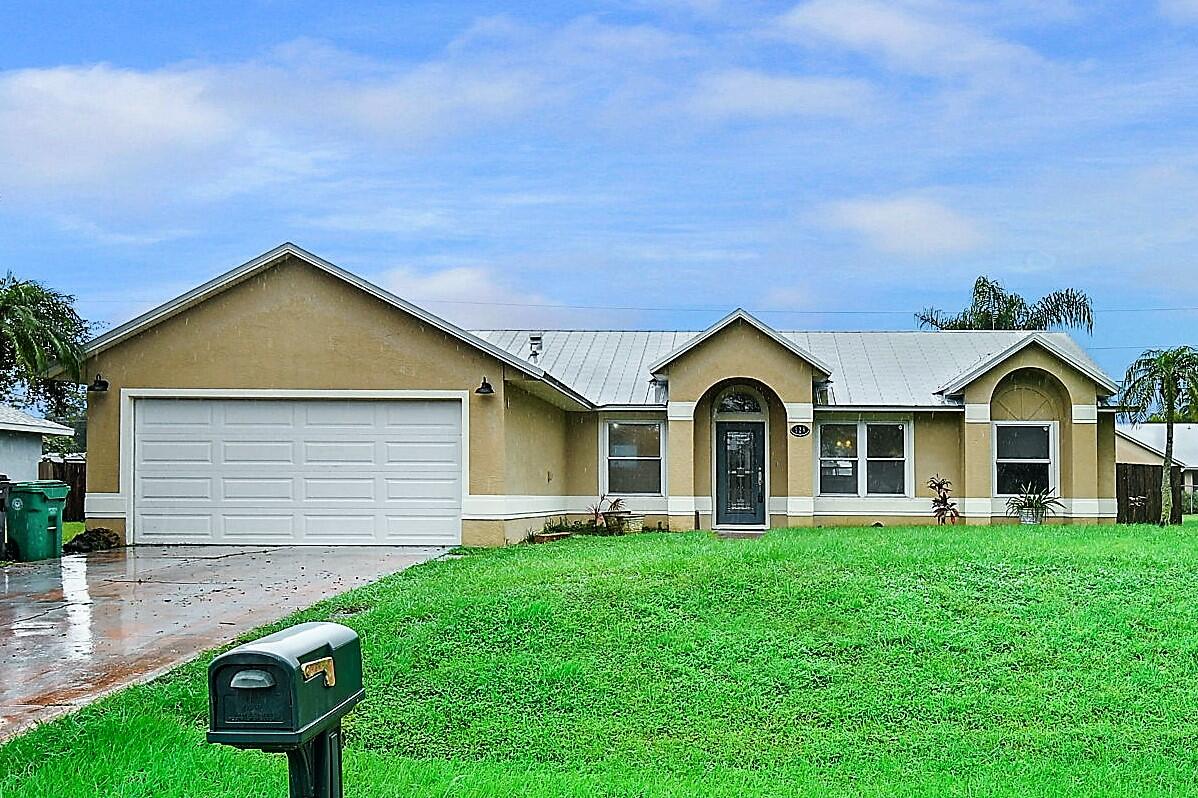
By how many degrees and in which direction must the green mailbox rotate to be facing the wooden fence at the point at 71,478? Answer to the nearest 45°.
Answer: approximately 135° to its right

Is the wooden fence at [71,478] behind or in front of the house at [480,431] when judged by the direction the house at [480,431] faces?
behind

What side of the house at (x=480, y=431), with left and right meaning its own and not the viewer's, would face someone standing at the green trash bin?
right

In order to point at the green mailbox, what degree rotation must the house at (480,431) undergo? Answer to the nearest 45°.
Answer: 0° — it already faces it

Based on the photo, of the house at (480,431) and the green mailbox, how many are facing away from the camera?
0

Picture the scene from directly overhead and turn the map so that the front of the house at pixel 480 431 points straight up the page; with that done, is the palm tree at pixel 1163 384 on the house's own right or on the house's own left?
on the house's own left

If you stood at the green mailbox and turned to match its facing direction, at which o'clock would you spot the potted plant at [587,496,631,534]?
The potted plant is roughly at 5 o'clock from the green mailbox.

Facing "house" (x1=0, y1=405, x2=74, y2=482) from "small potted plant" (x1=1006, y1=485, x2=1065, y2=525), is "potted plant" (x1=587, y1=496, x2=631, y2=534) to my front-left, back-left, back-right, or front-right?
front-left

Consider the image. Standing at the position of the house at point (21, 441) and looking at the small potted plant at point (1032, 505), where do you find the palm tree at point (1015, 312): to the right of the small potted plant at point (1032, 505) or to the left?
left

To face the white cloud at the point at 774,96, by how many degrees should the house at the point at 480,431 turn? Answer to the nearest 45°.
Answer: approximately 135° to its left

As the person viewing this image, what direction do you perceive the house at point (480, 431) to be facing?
facing the viewer

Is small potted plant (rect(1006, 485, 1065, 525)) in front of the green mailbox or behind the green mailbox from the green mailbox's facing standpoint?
behind

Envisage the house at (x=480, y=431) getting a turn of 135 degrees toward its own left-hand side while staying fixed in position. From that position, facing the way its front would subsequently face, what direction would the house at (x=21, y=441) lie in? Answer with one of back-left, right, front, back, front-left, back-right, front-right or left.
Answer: left
